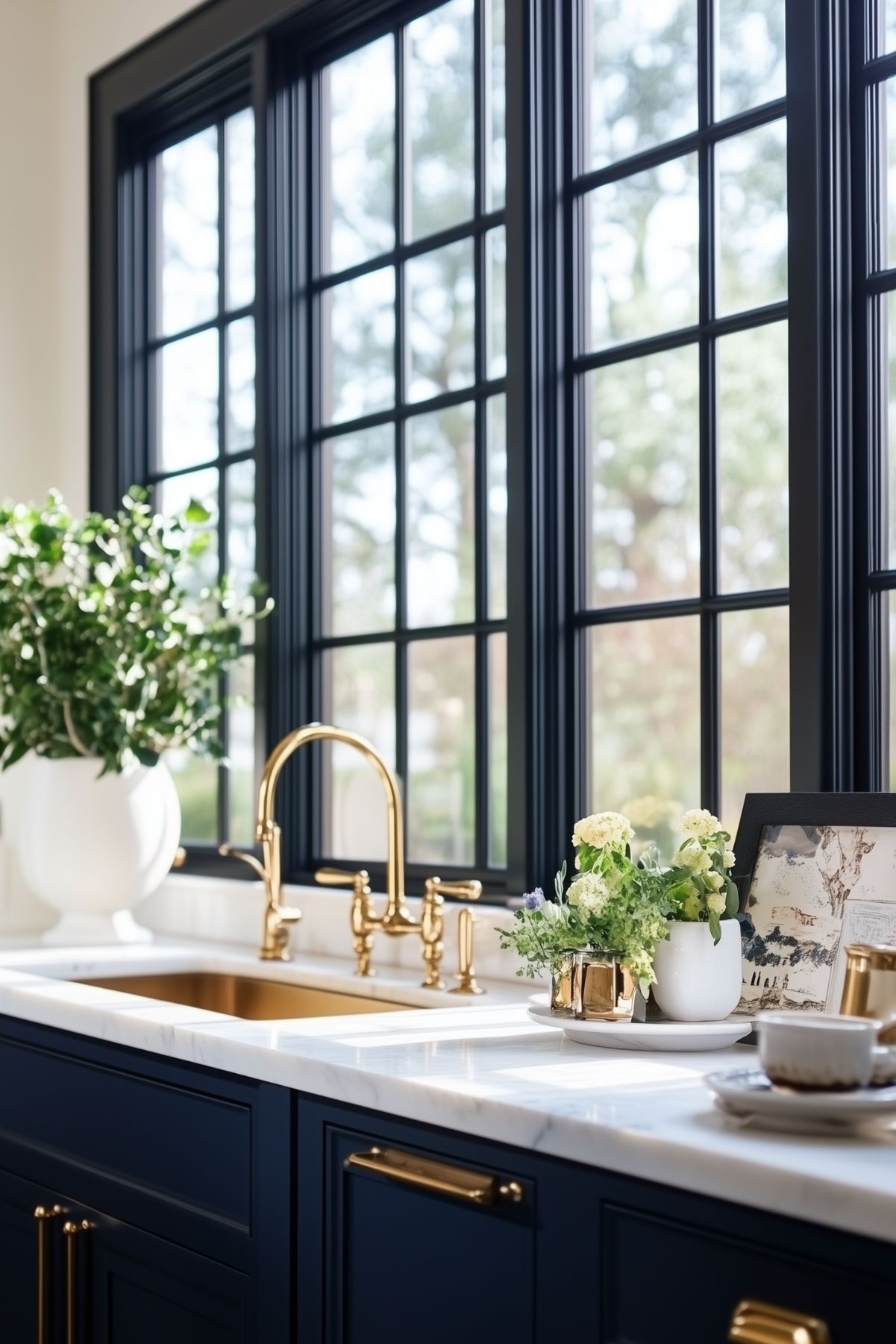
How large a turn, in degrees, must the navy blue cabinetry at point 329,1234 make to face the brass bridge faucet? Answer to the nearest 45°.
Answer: approximately 135° to its right

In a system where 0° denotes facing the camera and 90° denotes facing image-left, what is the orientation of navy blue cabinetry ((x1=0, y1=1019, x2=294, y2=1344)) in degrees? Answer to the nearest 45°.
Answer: approximately 45°

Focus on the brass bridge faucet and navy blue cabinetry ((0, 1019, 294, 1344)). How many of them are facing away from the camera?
0

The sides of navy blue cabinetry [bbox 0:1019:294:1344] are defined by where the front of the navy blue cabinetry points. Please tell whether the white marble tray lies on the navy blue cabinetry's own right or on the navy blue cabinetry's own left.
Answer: on the navy blue cabinetry's own left

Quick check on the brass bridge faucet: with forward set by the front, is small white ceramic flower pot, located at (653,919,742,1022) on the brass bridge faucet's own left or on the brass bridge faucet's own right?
on the brass bridge faucet's own left

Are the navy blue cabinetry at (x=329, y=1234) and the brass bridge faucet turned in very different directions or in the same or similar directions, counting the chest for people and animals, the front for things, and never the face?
same or similar directions

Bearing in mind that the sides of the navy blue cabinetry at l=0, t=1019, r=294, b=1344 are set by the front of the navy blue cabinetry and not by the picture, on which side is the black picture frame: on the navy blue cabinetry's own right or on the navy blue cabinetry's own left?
on the navy blue cabinetry's own left

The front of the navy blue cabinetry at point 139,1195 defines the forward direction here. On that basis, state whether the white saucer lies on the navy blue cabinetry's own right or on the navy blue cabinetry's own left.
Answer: on the navy blue cabinetry's own left

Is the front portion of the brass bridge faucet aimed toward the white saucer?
no

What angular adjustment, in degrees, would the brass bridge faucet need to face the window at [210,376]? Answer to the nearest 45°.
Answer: approximately 135° to its right

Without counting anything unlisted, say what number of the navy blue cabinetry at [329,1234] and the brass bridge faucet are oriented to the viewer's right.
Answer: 0

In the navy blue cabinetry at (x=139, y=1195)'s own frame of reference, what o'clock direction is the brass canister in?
The brass canister is roughly at 9 o'clock from the navy blue cabinetry.

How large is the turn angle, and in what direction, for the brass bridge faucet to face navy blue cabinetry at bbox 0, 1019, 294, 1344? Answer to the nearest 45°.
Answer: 0° — it already faces it

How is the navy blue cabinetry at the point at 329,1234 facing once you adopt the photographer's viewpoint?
facing the viewer and to the left of the viewer

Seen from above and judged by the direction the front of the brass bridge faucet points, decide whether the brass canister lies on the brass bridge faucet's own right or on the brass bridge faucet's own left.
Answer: on the brass bridge faucet's own left

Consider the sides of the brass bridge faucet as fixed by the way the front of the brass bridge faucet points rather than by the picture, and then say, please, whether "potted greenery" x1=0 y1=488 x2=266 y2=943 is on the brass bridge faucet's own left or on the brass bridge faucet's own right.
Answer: on the brass bridge faucet's own right

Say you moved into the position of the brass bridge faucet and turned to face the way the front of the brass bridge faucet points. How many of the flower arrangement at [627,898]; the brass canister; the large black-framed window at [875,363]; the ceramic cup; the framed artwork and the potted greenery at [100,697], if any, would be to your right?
1
